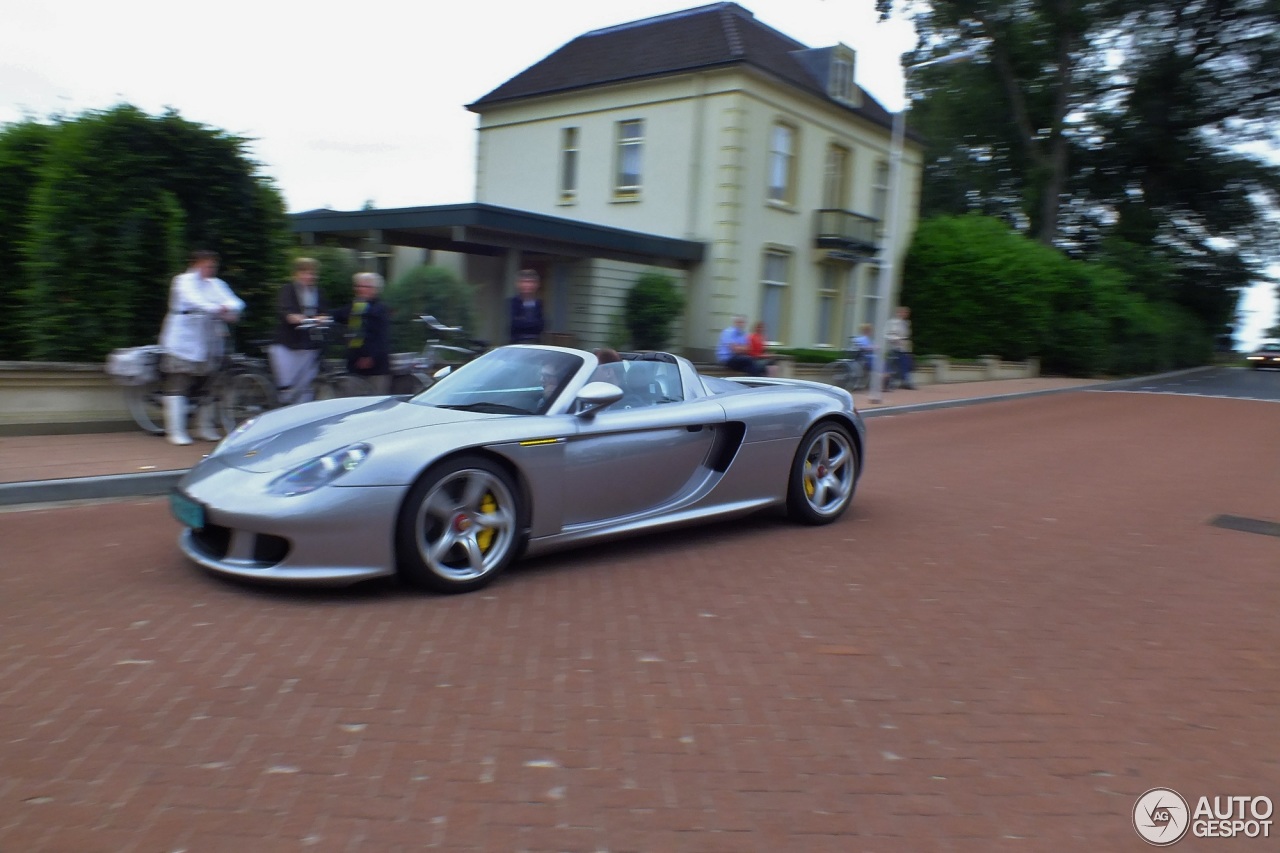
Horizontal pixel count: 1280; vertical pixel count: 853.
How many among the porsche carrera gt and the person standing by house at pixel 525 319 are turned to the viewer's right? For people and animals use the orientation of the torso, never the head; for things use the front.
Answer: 0

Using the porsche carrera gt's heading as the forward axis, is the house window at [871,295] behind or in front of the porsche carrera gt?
behind

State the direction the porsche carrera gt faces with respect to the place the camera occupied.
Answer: facing the viewer and to the left of the viewer

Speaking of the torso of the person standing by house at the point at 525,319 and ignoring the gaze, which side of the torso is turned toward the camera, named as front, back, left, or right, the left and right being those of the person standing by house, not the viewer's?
front

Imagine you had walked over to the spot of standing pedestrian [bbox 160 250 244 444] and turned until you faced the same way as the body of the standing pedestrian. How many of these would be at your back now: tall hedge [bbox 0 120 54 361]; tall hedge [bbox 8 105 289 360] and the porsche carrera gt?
2

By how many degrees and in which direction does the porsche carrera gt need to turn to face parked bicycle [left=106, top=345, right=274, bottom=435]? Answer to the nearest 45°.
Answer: approximately 90° to its right

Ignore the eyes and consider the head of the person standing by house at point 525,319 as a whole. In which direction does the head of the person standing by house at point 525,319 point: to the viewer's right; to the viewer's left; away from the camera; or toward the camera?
toward the camera

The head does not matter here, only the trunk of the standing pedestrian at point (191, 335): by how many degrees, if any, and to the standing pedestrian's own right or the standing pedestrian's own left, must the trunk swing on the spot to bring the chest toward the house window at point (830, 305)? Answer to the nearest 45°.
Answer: approximately 90° to the standing pedestrian's own left

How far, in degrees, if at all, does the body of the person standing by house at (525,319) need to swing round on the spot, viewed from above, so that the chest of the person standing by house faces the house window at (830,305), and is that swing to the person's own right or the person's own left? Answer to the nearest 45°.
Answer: approximately 135° to the person's own left

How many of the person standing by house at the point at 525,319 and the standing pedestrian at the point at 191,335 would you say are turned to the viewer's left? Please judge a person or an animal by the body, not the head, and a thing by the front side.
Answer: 0

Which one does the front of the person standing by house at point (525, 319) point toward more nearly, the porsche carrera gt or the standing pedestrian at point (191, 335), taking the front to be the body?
the porsche carrera gt

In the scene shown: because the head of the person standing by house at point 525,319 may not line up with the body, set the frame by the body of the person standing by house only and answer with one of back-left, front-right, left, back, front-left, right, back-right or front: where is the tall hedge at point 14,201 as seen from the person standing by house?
right

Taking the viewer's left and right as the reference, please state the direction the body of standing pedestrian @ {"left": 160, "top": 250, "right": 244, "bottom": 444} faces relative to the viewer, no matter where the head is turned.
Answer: facing the viewer and to the right of the viewer

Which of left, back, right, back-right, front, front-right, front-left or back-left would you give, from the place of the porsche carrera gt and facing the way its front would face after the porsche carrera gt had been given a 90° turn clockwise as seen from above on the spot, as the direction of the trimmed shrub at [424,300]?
front-right

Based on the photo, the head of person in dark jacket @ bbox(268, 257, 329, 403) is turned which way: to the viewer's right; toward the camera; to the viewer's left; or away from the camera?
toward the camera

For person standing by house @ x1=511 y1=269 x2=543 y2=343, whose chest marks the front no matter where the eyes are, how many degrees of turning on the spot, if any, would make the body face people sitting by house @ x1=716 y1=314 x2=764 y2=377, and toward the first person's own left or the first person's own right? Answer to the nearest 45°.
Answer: approximately 135° to the first person's own left

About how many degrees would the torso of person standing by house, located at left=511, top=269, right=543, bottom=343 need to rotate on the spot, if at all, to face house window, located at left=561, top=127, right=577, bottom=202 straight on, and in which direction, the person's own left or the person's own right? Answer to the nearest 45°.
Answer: approximately 180°
